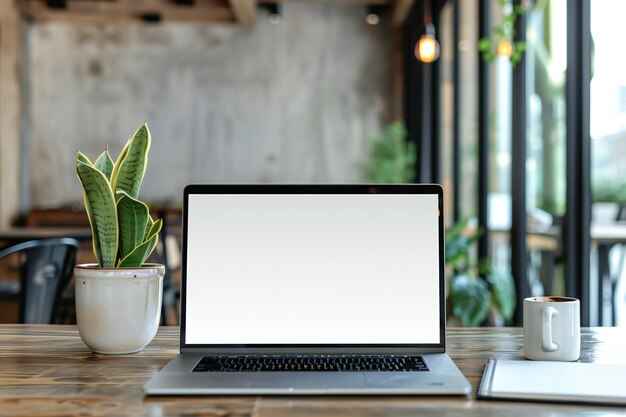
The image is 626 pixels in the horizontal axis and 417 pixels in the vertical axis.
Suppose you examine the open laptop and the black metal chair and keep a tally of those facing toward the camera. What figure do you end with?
1

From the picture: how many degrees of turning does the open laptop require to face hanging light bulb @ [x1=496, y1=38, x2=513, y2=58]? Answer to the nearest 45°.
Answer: approximately 135° to its left

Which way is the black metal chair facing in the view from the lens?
facing away from the viewer and to the left of the viewer

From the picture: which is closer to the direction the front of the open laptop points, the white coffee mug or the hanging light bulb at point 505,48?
the white coffee mug

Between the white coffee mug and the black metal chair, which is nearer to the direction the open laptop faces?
the white coffee mug

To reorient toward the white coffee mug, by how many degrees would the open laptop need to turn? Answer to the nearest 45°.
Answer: approximately 90° to its left

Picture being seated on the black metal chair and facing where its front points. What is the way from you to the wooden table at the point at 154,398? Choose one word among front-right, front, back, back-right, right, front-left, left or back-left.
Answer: back-left

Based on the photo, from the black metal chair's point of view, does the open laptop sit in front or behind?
behind
